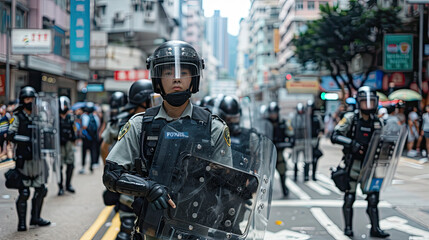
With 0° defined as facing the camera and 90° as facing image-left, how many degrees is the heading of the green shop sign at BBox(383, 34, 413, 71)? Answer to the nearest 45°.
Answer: approximately 0°

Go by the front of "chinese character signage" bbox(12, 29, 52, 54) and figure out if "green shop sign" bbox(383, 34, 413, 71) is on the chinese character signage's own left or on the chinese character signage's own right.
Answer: on the chinese character signage's own left

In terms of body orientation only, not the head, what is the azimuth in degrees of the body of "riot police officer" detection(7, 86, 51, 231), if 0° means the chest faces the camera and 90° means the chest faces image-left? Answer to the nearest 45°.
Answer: approximately 315°

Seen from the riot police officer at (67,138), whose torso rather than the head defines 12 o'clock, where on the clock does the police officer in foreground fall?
The police officer in foreground is roughly at 12 o'clock from the riot police officer.
